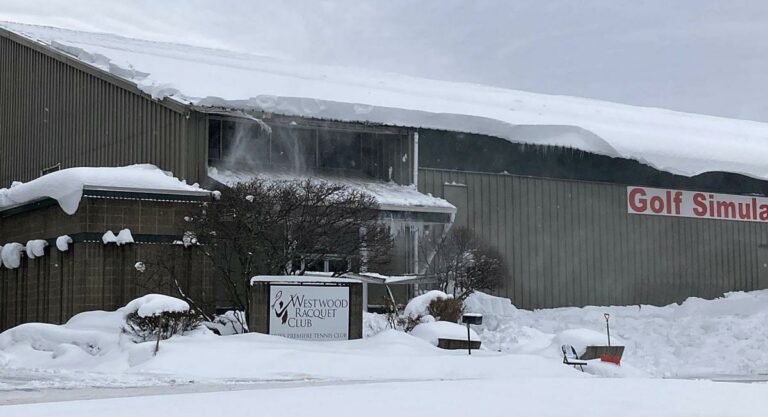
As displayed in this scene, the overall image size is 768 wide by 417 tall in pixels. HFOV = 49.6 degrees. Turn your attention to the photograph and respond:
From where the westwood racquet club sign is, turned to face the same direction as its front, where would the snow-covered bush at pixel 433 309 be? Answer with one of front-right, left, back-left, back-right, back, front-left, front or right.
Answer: back-left

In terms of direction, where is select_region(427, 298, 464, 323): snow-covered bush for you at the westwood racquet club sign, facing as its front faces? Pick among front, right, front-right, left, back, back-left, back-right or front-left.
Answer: back-left

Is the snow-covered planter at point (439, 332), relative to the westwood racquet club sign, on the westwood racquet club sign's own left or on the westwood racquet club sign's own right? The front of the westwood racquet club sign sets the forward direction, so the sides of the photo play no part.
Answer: on the westwood racquet club sign's own left

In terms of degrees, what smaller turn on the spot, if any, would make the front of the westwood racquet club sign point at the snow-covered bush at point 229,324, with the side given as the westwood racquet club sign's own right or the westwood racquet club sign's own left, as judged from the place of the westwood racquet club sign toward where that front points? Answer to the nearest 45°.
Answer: approximately 135° to the westwood racquet club sign's own right

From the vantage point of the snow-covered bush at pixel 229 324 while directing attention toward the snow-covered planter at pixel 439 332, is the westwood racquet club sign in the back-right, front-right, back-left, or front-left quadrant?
front-right

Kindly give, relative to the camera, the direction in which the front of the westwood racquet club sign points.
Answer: facing the viewer

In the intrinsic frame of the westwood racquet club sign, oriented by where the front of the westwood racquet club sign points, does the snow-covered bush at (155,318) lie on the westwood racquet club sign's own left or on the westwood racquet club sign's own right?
on the westwood racquet club sign's own right
